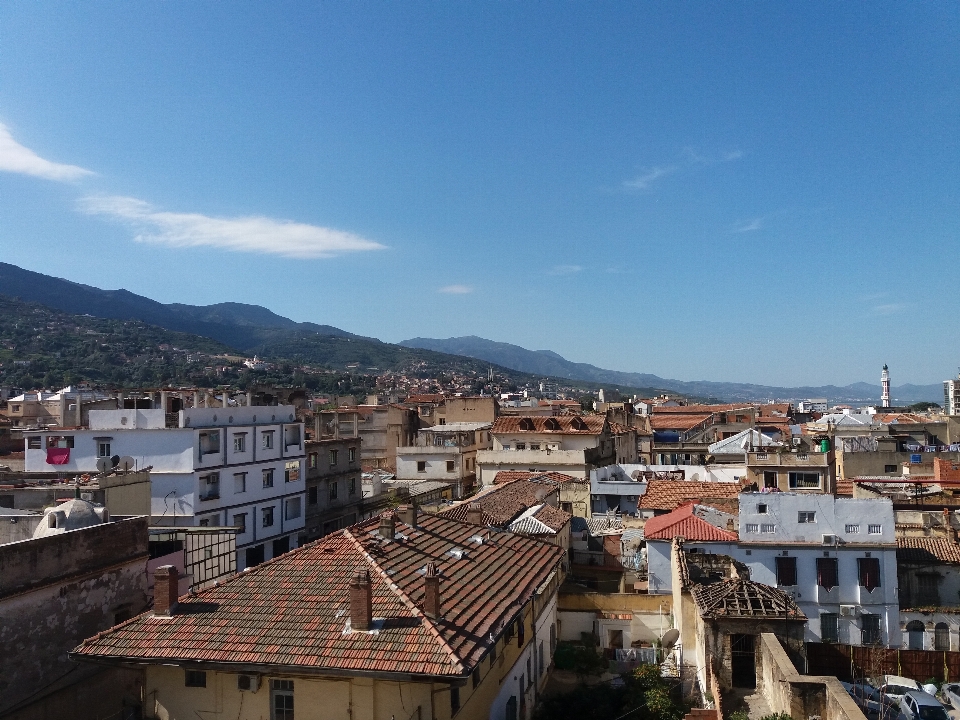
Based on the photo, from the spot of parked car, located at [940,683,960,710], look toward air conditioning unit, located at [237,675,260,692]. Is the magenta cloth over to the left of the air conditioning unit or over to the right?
right

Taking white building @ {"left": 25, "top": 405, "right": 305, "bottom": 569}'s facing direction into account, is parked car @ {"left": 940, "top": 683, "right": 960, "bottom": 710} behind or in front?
in front

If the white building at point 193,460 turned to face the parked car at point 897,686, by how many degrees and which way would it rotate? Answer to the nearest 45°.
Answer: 0° — it already faces it

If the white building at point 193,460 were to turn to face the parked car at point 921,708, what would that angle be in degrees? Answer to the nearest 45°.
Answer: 0° — it already faces it

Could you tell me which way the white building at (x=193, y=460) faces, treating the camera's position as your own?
facing the viewer and to the right of the viewer

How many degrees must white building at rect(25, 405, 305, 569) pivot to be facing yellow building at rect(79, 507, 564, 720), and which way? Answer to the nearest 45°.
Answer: approximately 45° to its right

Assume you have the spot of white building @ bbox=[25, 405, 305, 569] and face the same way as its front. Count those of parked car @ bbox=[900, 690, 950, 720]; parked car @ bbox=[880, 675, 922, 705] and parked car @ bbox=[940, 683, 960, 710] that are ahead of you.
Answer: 3
